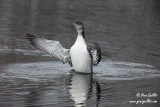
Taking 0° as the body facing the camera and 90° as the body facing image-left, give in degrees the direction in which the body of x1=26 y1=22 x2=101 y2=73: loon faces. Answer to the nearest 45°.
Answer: approximately 45°
